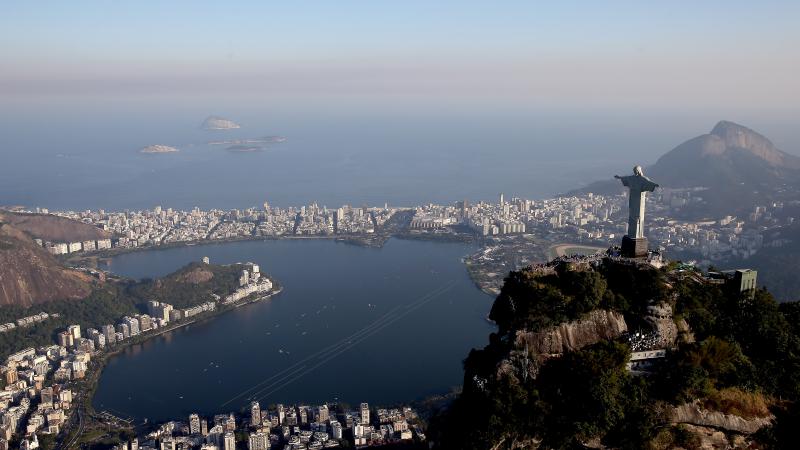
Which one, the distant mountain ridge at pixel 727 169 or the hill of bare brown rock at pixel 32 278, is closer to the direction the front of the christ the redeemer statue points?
the hill of bare brown rock

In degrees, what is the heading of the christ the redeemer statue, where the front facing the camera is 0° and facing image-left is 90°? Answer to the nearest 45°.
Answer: approximately 45°

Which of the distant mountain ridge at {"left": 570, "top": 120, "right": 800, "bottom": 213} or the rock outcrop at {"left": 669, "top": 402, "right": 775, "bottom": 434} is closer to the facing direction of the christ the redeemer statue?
the rock outcrop

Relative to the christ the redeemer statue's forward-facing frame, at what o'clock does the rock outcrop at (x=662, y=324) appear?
The rock outcrop is roughly at 10 o'clock from the christ the redeemer statue.

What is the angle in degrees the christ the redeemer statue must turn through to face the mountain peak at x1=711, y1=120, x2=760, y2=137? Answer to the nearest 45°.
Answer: approximately 135° to its right

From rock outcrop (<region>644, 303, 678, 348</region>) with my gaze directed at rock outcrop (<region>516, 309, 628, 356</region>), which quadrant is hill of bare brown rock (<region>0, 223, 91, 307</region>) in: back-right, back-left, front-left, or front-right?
front-right
